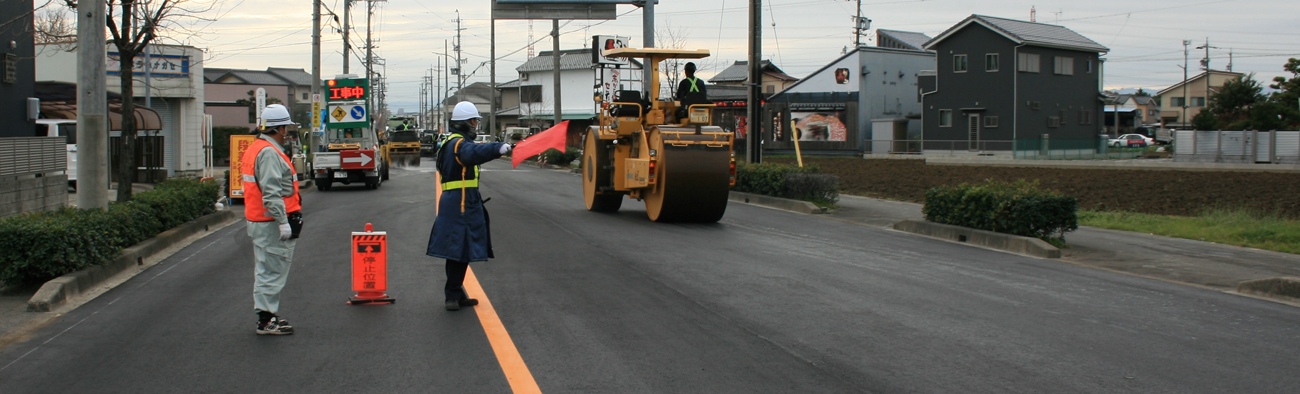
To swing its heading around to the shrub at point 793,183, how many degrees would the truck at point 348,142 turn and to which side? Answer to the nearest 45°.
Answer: approximately 135° to its right

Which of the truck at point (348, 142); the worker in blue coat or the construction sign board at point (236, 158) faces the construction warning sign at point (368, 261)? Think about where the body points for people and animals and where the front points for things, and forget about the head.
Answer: the construction sign board

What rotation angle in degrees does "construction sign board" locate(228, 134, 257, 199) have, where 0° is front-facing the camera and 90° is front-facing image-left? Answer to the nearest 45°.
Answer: approximately 0°

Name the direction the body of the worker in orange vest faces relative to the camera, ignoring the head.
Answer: to the viewer's right

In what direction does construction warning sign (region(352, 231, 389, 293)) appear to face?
toward the camera

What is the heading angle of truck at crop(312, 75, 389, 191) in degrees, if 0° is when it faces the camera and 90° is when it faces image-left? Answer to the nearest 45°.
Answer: approximately 180°

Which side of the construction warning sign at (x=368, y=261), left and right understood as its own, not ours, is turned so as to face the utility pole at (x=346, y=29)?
back

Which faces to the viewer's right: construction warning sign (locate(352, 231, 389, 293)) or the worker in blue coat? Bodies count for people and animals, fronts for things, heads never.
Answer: the worker in blue coat

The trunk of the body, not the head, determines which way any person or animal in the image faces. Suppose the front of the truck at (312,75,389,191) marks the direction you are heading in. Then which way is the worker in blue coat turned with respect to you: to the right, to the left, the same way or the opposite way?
to the right

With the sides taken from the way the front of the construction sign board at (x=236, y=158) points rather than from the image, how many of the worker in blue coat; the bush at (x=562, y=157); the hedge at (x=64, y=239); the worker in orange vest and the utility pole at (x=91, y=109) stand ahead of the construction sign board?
4

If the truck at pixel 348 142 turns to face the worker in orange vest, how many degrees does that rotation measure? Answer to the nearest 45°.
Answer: approximately 180°

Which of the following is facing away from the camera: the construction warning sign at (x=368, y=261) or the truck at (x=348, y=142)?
the truck

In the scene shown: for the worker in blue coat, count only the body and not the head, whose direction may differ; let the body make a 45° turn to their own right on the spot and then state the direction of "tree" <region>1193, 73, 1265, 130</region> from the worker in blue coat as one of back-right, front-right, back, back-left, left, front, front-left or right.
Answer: left

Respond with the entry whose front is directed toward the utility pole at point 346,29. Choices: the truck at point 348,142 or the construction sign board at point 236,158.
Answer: the truck

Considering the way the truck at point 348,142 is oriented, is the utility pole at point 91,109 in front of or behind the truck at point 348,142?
behind

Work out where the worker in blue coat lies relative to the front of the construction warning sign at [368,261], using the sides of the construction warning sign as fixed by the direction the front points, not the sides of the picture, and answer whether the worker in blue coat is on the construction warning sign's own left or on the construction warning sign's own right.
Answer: on the construction warning sign's own left

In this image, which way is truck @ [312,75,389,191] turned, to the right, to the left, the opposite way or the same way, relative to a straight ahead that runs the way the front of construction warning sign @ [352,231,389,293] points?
the opposite way

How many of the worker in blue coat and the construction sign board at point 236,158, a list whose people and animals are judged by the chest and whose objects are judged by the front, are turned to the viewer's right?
1
